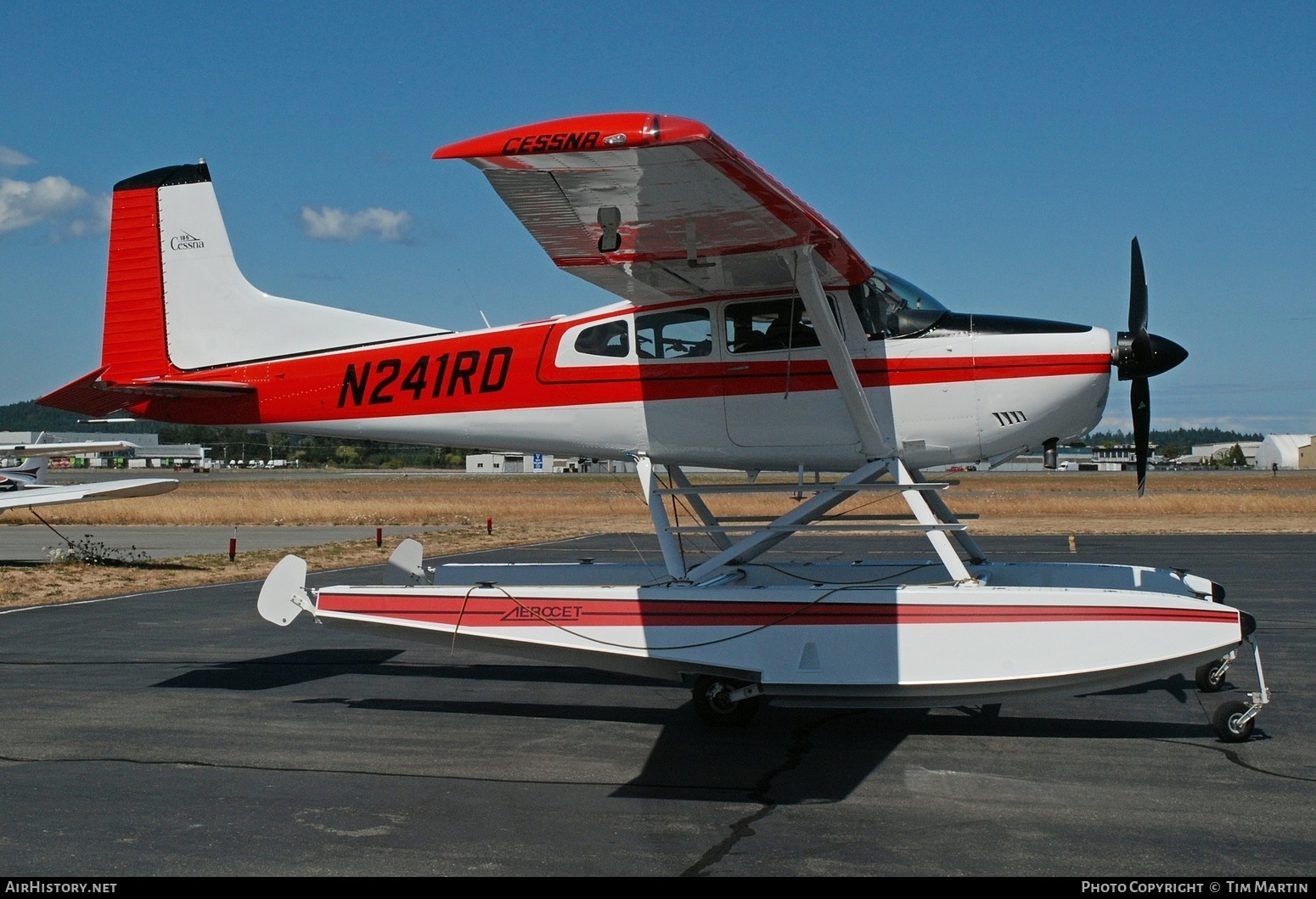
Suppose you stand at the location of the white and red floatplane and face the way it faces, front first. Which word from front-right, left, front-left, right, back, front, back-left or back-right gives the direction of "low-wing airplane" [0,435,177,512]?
back-left

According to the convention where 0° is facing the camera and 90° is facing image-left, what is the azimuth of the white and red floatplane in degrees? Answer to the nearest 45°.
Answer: approximately 270°
